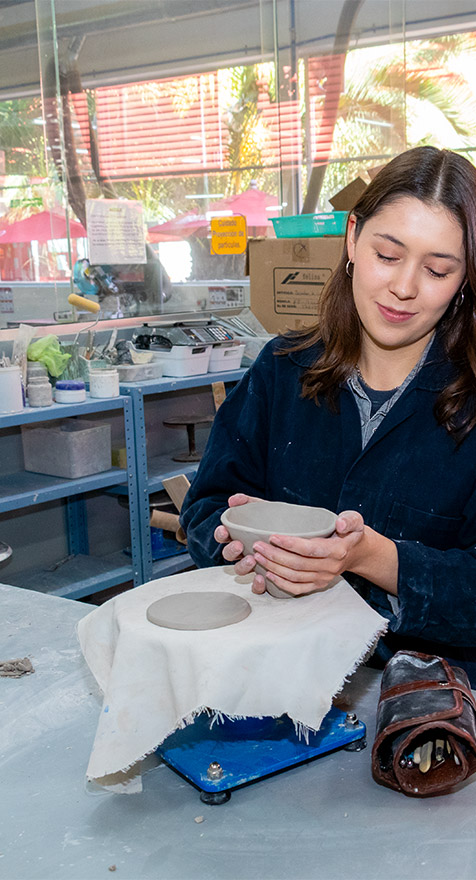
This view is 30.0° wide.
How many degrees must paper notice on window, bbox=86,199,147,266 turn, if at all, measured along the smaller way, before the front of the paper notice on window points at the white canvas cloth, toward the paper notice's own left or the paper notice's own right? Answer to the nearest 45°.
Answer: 0° — it already faces it

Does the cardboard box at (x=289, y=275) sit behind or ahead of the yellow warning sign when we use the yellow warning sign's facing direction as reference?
ahead

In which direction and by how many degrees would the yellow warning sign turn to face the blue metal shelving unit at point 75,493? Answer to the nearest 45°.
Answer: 0° — it already faces it

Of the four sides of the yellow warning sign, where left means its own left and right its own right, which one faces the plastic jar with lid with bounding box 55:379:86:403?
front

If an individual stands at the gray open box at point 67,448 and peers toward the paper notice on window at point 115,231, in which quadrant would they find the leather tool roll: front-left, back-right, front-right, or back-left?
back-right

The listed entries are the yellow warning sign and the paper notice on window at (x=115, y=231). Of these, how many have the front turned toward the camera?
2

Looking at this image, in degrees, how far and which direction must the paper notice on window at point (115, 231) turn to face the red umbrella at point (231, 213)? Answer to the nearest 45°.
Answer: approximately 135° to its left

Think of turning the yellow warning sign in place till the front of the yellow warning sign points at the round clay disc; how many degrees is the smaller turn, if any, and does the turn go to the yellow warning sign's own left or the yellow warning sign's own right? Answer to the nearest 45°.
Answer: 0° — it already faces it

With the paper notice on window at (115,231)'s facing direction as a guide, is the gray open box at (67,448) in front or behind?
in front

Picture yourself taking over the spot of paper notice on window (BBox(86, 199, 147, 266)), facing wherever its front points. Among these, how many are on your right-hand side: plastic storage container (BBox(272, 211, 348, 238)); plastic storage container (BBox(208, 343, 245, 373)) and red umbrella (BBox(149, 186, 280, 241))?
0

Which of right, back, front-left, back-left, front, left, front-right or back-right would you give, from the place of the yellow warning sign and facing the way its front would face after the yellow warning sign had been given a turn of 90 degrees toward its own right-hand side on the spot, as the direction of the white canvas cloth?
left

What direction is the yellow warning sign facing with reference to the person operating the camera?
facing the viewer

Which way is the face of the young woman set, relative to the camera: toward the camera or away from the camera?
toward the camera

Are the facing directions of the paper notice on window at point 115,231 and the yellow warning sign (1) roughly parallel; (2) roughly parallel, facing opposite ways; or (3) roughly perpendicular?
roughly parallel

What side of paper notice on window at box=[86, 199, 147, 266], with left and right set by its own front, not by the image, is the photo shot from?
front

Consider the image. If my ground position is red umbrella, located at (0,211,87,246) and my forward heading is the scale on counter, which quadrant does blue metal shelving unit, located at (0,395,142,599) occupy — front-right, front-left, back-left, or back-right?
front-right
